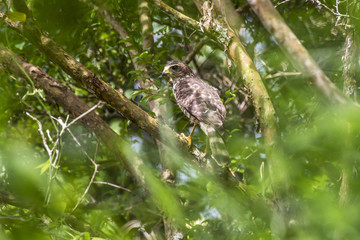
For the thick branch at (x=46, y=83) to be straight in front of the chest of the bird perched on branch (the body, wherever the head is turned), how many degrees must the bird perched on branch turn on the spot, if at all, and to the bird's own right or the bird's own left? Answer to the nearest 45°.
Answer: approximately 45° to the bird's own left
